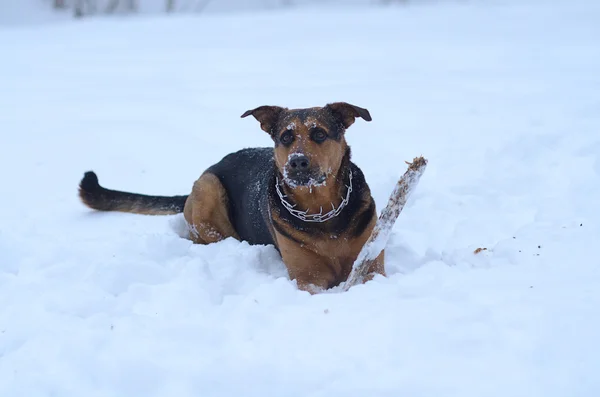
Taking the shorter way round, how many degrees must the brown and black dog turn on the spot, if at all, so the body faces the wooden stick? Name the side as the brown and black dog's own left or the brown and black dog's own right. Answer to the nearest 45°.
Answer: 0° — it already faces it

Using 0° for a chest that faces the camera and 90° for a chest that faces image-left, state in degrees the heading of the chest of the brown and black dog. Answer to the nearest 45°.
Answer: approximately 315°
